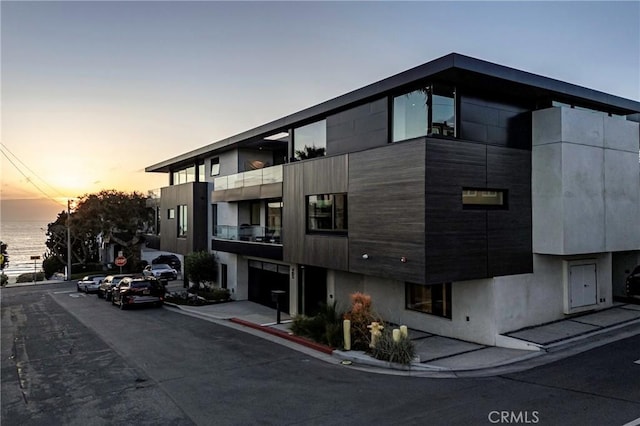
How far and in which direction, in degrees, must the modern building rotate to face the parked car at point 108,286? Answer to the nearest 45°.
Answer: approximately 90° to its right

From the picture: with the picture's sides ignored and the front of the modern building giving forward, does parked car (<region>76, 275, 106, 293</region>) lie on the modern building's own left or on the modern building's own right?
on the modern building's own right

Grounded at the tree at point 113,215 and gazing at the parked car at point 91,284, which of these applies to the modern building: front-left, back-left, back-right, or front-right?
front-left

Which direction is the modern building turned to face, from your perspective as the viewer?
facing the viewer and to the left of the viewer

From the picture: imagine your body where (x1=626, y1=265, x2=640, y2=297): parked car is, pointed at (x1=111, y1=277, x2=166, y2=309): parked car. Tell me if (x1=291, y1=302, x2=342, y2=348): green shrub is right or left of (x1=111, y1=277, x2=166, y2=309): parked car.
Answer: left

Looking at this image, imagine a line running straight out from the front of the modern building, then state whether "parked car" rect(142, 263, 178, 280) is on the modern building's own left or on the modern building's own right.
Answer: on the modern building's own right

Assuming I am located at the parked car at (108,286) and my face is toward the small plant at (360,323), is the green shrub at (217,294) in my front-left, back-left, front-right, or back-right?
front-left

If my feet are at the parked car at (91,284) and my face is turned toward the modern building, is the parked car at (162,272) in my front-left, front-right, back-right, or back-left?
front-left

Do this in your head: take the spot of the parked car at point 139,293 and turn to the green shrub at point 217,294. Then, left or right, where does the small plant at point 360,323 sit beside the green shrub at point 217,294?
right
